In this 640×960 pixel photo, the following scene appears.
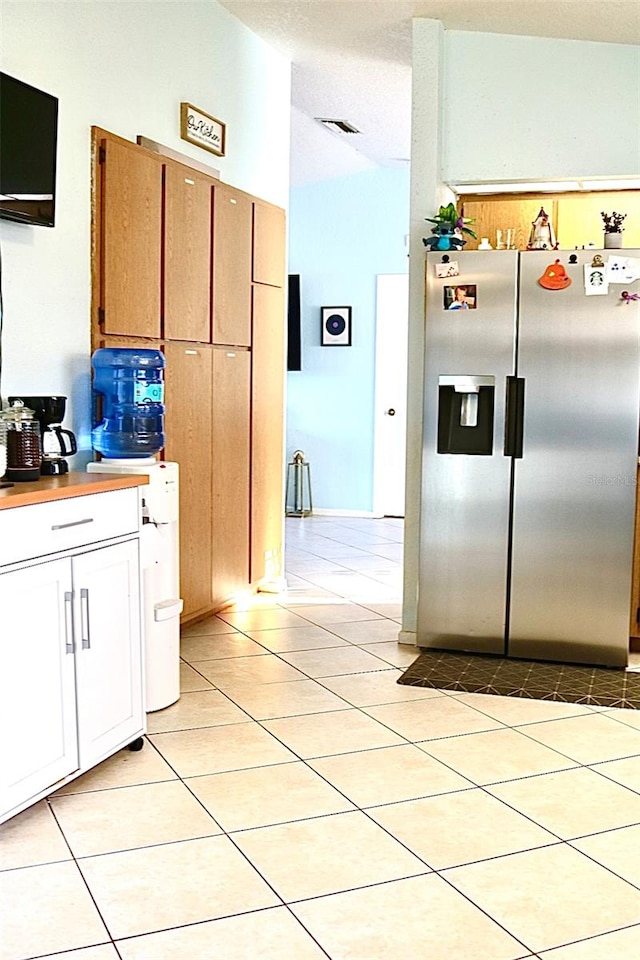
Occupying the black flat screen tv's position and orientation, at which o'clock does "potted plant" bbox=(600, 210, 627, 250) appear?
The potted plant is roughly at 10 o'clock from the black flat screen tv.

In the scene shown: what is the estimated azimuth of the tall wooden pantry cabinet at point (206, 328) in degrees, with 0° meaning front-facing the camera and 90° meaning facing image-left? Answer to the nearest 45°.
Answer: approximately 315°

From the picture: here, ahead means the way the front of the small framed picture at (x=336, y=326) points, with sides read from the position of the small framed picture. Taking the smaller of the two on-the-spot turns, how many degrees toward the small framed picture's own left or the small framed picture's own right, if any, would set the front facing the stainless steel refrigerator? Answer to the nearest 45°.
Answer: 0° — it already faces it

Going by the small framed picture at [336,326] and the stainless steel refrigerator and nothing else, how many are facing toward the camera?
2

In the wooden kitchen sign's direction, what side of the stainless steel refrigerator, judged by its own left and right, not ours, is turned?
right

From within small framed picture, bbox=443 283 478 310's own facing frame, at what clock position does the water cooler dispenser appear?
The water cooler dispenser is roughly at 2 o'clock from the small framed picture.

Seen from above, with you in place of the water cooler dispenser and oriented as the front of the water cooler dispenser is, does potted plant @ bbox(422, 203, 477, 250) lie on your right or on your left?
on your left

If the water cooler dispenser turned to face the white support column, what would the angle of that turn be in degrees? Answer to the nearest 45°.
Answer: approximately 90° to its left

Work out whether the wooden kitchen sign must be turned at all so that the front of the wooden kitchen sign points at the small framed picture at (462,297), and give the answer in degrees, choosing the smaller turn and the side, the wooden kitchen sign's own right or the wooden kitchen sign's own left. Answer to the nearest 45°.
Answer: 0° — it already faces it
